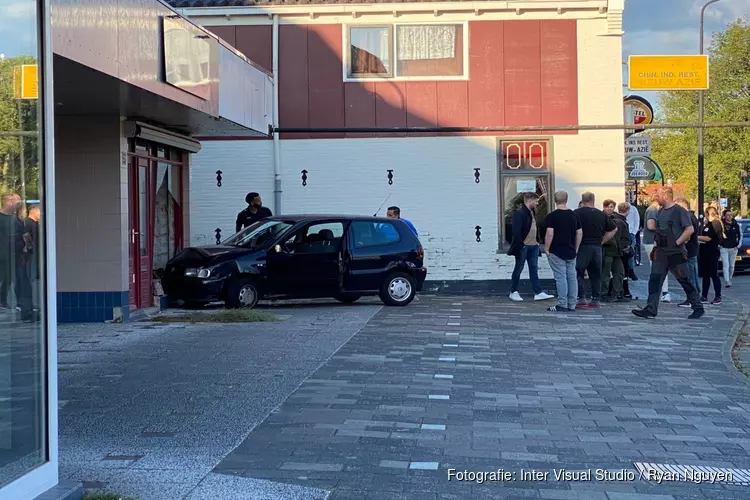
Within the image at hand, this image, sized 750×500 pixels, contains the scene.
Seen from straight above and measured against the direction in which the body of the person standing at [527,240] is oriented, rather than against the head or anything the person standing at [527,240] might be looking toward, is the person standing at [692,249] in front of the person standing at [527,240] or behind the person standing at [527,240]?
in front

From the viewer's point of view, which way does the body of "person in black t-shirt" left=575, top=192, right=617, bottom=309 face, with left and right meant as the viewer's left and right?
facing away from the viewer

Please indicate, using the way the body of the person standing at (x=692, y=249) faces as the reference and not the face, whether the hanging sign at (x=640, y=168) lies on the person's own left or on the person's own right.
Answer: on the person's own right

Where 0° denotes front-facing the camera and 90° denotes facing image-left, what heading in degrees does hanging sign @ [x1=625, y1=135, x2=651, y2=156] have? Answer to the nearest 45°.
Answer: approximately 0°

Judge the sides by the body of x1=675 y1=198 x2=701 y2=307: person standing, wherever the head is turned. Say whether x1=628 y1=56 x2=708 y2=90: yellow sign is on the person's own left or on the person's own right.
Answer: on the person's own right

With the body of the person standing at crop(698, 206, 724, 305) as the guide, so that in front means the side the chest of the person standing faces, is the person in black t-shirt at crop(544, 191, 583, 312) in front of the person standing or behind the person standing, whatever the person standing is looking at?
in front

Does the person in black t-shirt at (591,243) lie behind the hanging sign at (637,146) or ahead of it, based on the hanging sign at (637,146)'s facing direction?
ahead
